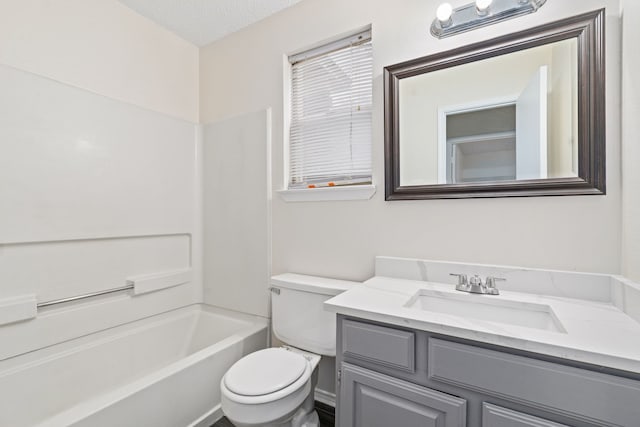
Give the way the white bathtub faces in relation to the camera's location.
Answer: facing the viewer and to the right of the viewer

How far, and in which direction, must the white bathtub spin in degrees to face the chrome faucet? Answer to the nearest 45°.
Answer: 0° — it already faces it

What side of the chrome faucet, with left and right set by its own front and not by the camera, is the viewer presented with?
front

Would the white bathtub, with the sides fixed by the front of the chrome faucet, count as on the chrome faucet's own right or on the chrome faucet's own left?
on the chrome faucet's own right

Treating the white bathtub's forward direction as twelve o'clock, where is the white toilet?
The white toilet is roughly at 12 o'clock from the white bathtub.

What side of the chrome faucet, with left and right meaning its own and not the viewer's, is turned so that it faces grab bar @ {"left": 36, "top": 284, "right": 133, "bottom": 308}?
right

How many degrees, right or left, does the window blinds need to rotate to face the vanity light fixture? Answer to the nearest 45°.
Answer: approximately 90° to its left

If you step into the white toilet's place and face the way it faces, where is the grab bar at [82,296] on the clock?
The grab bar is roughly at 2 o'clock from the white toilet.

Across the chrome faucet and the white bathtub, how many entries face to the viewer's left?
0

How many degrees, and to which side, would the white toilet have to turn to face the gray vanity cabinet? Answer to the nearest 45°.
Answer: approximately 90° to its left

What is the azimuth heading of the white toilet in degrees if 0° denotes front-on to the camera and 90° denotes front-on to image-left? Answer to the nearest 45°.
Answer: approximately 45°
